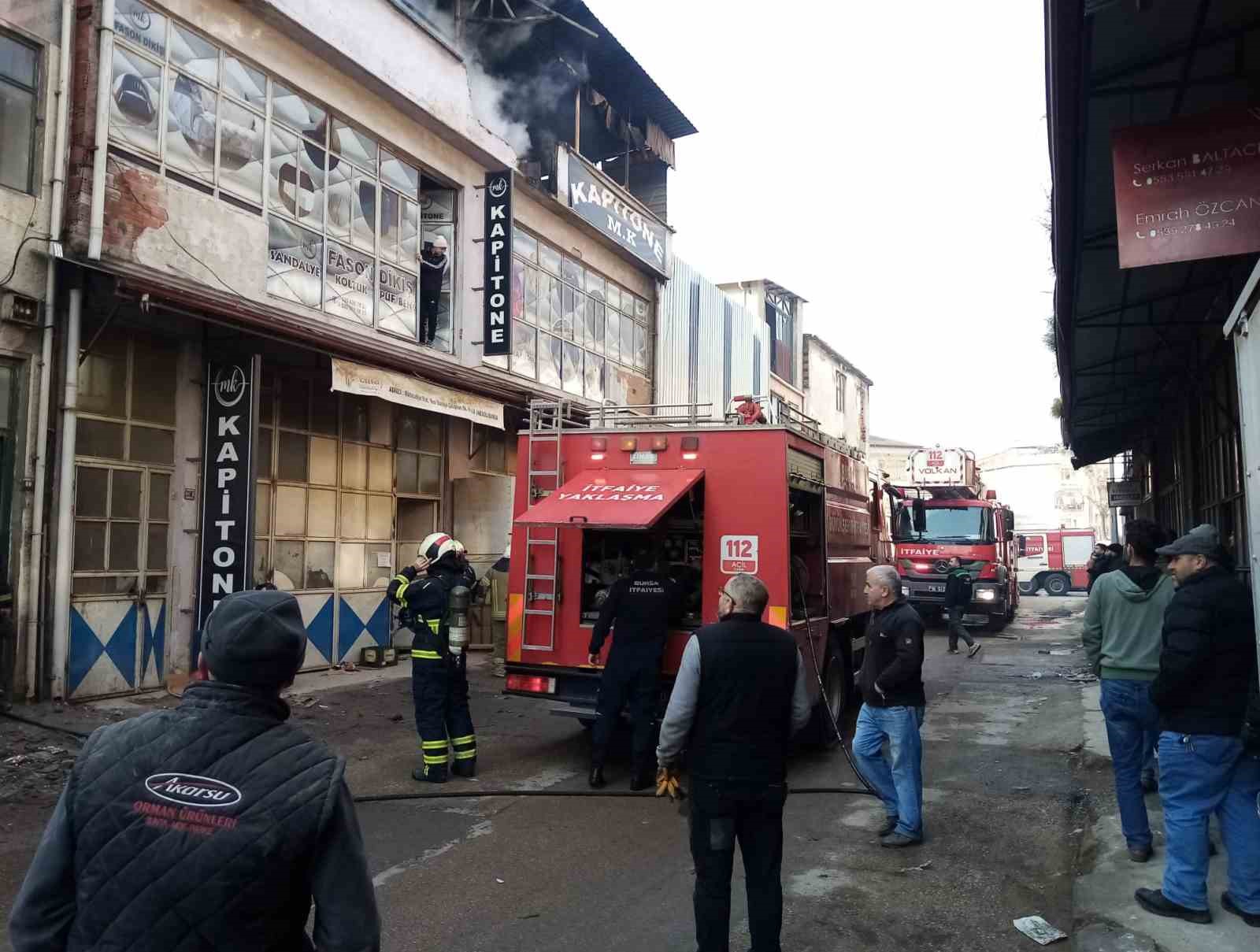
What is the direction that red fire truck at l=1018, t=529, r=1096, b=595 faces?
to the viewer's left

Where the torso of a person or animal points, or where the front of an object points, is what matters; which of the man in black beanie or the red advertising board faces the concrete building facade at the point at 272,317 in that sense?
the man in black beanie

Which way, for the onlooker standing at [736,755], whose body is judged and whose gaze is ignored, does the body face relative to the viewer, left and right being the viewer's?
facing away from the viewer

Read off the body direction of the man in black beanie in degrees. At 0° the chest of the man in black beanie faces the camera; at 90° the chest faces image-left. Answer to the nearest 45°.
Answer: approximately 180°

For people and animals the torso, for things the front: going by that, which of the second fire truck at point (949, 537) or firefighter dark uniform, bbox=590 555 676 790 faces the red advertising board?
the second fire truck

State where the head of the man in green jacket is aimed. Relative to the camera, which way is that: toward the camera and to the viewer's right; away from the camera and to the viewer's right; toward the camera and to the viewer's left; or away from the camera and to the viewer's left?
away from the camera and to the viewer's left

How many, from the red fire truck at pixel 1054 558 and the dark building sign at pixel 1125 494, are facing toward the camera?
1

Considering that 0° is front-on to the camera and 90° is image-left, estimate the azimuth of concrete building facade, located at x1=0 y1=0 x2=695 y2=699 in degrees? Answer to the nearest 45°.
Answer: approximately 315°

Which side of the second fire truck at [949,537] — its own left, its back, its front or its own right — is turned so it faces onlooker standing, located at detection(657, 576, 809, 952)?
front

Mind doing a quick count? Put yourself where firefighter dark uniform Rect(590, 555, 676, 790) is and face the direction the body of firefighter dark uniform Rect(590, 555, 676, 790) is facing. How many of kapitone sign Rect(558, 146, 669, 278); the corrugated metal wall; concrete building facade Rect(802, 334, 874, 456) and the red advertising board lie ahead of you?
3

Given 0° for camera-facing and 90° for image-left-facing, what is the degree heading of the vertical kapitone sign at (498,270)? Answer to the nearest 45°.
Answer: approximately 0°

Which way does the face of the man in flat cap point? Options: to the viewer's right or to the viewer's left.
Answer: to the viewer's left

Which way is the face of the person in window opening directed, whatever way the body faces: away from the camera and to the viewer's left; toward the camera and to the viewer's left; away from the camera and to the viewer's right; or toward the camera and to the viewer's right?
toward the camera and to the viewer's right

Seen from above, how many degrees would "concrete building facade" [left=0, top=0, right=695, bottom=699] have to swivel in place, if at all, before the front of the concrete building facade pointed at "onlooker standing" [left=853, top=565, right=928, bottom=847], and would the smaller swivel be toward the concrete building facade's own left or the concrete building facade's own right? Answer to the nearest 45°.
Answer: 0° — it already faces them

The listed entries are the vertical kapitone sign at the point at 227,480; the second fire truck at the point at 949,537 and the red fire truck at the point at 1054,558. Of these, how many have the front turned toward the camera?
2

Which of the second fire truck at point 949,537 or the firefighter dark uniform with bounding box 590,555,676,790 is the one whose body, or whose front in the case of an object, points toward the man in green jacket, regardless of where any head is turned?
the second fire truck

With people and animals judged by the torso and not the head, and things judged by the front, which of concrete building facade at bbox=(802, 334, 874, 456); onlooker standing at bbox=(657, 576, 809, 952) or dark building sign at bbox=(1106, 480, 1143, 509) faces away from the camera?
the onlooker standing

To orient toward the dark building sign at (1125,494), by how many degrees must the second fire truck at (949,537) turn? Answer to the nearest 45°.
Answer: approximately 135° to its left
